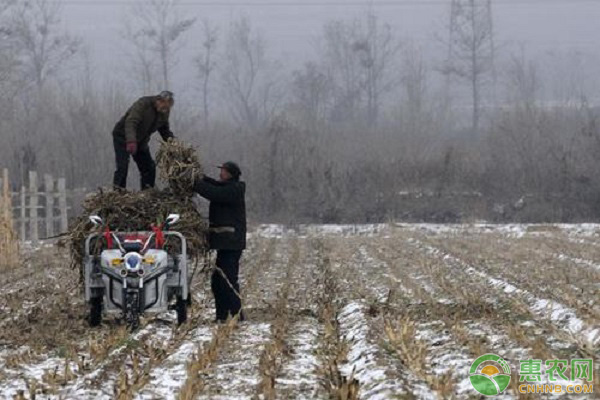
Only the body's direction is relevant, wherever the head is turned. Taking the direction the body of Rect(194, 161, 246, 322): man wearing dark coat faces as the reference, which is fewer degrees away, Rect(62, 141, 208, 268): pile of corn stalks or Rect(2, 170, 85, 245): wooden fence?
the pile of corn stalks

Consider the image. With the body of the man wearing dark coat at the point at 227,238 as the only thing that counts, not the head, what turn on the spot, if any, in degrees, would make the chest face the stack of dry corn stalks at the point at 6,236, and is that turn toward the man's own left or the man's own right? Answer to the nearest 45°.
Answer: approximately 45° to the man's own right

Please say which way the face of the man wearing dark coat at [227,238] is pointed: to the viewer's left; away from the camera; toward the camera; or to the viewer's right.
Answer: to the viewer's left

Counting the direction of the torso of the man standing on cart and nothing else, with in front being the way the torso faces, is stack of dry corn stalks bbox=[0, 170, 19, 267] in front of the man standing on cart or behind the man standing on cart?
behind

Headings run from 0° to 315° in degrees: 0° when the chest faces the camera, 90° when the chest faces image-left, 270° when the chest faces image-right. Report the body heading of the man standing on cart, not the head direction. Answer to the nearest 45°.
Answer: approximately 315°

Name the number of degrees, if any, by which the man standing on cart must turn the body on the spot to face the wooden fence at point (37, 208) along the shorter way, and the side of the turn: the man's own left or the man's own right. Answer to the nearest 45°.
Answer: approximately 135° to the man's own left

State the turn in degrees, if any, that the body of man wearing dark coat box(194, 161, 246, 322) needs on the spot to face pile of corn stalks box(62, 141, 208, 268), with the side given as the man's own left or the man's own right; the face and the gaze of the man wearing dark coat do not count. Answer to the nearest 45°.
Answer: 0° — they already face it

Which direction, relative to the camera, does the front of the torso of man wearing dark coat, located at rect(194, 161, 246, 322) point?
to the viewer's left

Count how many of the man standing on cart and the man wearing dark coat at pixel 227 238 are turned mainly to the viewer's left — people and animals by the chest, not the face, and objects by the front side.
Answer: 1
